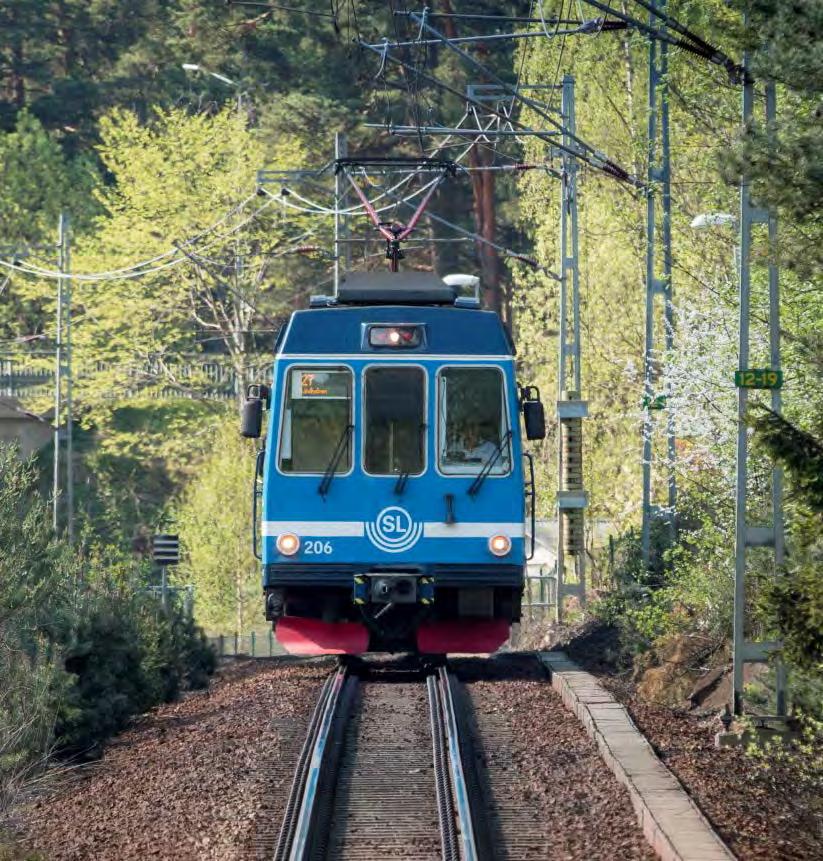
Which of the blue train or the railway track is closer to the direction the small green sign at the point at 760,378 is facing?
the railway track

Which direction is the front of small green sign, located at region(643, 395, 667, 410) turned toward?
toward the camera

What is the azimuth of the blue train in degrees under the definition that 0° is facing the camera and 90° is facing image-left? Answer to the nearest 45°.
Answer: approximately 0°

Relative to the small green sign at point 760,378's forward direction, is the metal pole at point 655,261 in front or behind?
behind

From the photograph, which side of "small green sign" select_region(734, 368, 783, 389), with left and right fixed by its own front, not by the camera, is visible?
front

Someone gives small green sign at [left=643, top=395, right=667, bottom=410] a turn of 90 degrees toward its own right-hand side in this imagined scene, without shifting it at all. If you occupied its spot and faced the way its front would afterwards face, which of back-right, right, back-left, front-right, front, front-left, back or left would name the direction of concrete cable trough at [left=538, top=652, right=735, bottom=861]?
left

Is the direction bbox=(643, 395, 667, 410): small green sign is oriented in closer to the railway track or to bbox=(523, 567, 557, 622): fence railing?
the railway track

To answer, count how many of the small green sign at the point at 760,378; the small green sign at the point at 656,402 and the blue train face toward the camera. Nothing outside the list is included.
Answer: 3

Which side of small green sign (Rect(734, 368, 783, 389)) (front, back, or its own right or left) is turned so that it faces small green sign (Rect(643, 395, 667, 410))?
back

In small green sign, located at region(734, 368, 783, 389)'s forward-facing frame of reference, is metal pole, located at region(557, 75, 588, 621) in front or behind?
behind

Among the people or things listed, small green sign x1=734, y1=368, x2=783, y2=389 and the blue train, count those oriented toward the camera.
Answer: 2
